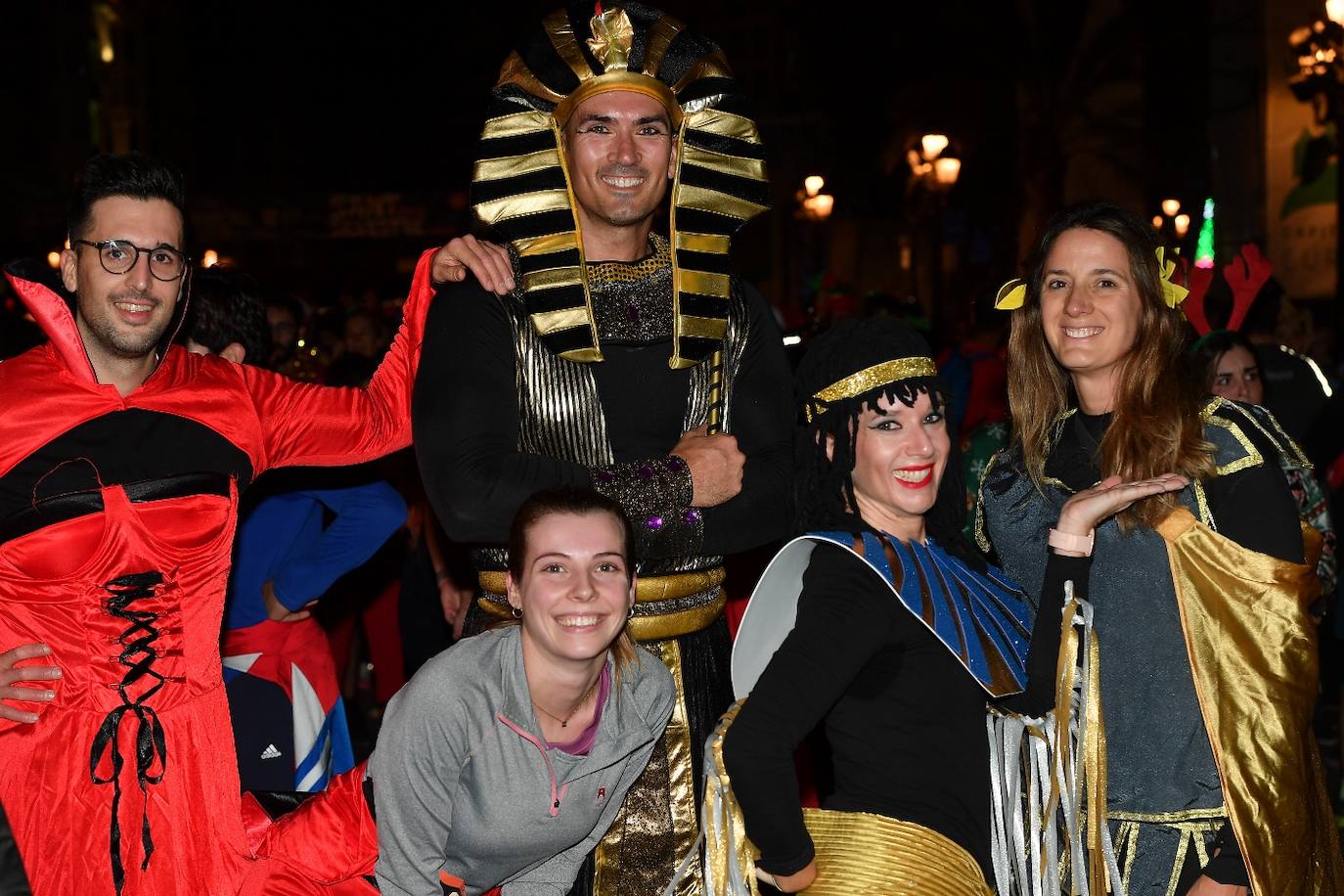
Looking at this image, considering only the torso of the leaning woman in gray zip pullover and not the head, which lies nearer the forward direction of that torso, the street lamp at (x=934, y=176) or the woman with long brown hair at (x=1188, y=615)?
the woman with long brown hair

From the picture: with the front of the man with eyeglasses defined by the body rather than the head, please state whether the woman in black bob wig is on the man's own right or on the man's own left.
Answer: on the man's own left

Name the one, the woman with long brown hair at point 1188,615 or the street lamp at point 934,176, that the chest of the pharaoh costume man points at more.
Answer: the woman with long brown hair

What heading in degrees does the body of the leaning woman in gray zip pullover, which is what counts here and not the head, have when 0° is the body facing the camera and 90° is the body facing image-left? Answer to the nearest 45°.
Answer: approximately 315°

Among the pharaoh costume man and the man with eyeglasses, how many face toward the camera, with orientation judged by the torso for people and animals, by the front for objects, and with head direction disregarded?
2

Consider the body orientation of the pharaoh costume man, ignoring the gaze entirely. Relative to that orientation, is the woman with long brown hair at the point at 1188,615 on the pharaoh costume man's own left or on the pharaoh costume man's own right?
on the pharaoh costume man's own left

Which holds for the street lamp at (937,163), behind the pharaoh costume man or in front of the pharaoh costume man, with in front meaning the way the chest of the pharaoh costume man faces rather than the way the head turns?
behind
